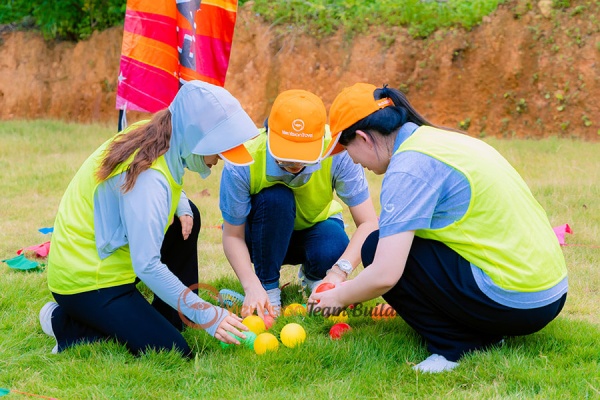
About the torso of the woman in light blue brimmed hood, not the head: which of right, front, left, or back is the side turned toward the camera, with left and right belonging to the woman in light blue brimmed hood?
right

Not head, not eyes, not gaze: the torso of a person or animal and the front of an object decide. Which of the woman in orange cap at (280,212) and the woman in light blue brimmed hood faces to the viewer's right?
the woman in light blue brimmed hood

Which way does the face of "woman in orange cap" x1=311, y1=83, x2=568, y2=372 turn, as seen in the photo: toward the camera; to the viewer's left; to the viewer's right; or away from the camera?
to the viewer's left

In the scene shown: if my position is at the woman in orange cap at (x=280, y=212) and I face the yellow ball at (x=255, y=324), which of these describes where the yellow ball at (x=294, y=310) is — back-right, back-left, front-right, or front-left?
front-left

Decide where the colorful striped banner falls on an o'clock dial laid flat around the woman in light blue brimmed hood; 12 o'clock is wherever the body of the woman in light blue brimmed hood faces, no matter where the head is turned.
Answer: The colorful striped banner is roughly at 9 o'clock from the woman in light blue brimmed hood.

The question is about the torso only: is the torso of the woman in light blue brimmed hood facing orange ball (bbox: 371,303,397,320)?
yes

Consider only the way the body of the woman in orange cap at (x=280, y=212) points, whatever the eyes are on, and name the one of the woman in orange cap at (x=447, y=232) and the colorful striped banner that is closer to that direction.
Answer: the woman in orange cap

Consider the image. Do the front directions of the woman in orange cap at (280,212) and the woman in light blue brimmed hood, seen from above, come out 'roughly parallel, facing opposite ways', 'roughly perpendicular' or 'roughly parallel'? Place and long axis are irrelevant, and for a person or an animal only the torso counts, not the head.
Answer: roughly perpendicular

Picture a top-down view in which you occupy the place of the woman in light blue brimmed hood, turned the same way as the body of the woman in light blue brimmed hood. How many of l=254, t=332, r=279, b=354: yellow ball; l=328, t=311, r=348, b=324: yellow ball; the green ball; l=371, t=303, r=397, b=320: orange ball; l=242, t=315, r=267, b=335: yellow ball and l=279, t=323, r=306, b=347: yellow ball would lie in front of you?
6

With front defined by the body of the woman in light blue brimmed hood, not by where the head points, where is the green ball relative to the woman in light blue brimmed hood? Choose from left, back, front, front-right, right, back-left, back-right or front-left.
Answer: front

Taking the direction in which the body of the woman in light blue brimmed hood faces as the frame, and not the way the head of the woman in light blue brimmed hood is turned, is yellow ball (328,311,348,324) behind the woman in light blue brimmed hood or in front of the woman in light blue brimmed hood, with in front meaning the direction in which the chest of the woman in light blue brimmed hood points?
in front

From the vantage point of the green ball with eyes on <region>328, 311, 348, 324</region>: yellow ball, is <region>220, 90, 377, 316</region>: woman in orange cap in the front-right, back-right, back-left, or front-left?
front-left

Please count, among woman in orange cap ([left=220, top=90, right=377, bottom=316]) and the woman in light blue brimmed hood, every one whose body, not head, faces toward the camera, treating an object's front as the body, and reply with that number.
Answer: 1

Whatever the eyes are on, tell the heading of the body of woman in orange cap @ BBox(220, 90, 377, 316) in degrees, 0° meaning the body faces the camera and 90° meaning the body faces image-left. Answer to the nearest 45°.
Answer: approximately 0°

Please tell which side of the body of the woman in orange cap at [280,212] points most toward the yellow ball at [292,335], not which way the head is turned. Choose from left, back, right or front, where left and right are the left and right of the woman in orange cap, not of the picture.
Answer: front

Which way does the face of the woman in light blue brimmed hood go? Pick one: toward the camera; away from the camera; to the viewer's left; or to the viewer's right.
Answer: to the viewer's right
